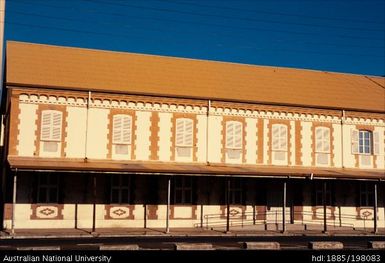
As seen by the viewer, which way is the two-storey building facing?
toward the camera
